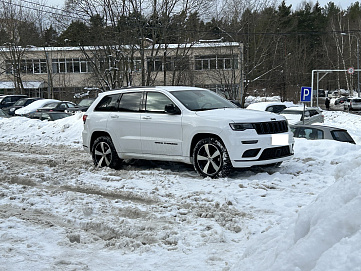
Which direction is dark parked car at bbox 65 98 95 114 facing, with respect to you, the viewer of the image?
facing the viewer and to the left of the viewer

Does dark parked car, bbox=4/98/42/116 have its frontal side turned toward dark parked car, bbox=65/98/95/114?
no

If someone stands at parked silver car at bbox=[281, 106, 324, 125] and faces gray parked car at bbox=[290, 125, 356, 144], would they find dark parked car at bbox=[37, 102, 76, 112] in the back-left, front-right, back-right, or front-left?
back-right

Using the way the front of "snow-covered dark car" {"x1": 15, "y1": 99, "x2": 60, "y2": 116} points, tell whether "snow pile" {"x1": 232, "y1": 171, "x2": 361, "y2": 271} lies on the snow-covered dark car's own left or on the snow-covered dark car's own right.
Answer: on the snow-covered dark car's own left

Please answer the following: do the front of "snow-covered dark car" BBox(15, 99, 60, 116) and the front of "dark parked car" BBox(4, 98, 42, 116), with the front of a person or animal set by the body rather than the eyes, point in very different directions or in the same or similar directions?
same or similar directions

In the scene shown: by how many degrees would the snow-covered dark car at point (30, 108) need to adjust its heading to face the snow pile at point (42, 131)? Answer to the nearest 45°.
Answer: approximately 45° to its left

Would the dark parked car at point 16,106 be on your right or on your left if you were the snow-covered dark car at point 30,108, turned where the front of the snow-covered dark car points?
on your right

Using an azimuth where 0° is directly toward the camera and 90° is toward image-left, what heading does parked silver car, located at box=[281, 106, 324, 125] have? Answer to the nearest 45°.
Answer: approximately 45°

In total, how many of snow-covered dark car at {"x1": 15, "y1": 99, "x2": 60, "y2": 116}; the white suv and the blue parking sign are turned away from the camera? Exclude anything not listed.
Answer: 0

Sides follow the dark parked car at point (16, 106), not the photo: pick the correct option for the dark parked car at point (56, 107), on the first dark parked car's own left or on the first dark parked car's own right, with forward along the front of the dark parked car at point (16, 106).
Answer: on the first dark parked car's own left

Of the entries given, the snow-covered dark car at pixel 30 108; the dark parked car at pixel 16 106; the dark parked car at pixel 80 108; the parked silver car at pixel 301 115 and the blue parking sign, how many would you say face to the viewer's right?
0

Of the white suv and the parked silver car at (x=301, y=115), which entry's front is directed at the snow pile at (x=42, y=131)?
the parked silver car

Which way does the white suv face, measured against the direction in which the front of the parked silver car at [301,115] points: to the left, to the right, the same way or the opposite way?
to the left

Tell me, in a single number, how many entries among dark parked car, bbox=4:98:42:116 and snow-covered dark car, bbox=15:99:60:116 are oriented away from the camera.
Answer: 0

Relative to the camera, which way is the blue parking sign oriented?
toward the camera

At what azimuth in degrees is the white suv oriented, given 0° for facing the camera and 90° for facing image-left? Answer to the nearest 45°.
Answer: approximately 315°
